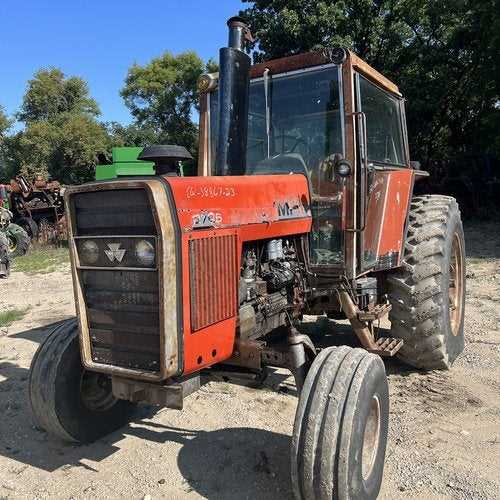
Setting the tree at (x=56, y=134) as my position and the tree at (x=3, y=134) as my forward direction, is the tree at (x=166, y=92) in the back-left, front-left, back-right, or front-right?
back-right

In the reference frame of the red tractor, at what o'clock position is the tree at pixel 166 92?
The tree is roughly at 4 o'clock from the red tractor.

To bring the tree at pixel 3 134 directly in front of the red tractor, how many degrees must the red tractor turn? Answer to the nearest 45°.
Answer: approximately 90° to its right

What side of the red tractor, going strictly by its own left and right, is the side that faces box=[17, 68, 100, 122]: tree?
right

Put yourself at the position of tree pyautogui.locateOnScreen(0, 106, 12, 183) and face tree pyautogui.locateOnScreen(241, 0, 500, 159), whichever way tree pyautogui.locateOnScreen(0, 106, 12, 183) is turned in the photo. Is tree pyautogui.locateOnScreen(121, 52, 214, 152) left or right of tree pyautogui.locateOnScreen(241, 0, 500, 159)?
left

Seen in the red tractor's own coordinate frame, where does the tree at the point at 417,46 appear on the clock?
The tree is roughly at 5 o'clock from the red tractor.

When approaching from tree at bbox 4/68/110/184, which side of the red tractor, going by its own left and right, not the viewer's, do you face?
right

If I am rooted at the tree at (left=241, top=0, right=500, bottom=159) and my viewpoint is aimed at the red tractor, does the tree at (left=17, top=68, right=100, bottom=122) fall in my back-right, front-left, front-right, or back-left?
back-right

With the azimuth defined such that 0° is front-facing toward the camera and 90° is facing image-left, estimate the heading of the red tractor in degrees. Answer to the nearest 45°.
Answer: approximately 45°
